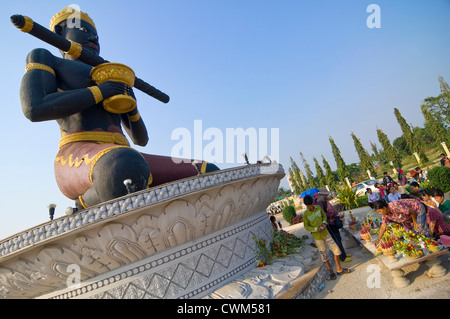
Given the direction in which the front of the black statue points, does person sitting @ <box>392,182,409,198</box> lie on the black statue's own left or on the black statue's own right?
on the black statue's own left

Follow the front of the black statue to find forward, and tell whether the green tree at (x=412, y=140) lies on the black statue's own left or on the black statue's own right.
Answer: on the black statue's own left

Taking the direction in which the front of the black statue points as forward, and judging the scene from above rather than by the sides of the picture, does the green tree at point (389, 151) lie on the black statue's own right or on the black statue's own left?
on the black statue's own left
